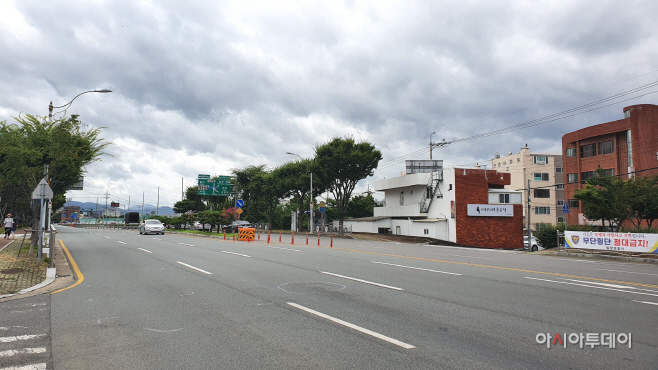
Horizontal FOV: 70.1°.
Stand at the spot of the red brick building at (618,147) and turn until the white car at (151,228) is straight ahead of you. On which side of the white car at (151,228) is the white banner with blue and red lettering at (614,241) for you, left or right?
left

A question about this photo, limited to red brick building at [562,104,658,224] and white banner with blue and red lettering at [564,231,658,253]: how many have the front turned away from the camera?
0

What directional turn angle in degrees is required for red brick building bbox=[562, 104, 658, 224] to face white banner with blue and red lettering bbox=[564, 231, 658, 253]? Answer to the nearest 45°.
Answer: approximately 45° to its left

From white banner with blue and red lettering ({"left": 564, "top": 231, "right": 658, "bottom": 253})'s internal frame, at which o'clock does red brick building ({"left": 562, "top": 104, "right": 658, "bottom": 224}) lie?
The red brick building is roughly at 6 o'clock from the white banner with blue and red lettering.

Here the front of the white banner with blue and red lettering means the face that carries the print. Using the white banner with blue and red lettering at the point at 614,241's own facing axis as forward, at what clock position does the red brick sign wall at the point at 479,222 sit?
The red brick sign wall is roughly at 3 o'clock from the white banner with blue and red lettering.

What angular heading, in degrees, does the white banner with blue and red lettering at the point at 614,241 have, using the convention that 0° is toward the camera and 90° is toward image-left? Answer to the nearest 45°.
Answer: approximately 0°

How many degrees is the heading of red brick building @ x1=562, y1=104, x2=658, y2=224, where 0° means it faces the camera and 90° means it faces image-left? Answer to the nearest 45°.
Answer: approximately 45°
